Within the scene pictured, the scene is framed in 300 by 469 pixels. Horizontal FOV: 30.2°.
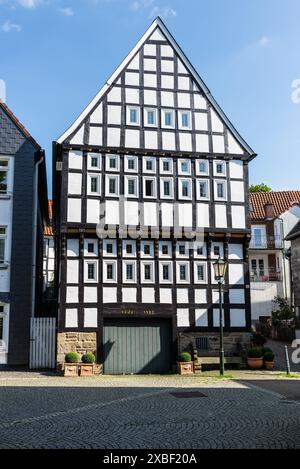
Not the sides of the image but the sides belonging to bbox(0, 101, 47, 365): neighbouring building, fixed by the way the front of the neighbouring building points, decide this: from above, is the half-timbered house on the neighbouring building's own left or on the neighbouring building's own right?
on the neighbouring building's own left

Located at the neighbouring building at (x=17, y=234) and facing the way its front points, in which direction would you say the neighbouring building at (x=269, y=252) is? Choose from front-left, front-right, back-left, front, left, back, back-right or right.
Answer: back-left

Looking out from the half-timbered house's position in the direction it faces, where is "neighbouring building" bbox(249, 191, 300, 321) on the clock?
The neighbouring building is roughly at 7 o'clock from the half-timbered house.

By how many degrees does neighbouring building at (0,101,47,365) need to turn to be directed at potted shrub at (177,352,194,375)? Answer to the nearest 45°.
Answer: approximately 45° to its left

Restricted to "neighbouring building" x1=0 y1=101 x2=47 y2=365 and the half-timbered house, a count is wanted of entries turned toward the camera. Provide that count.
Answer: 2

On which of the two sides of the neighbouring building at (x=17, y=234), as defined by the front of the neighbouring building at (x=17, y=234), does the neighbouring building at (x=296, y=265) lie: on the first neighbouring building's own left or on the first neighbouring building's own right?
on the first neighbouring building's own left

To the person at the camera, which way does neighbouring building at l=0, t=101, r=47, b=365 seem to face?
facing the viewer

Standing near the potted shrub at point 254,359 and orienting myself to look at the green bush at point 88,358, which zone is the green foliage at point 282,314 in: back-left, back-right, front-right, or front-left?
back-right
